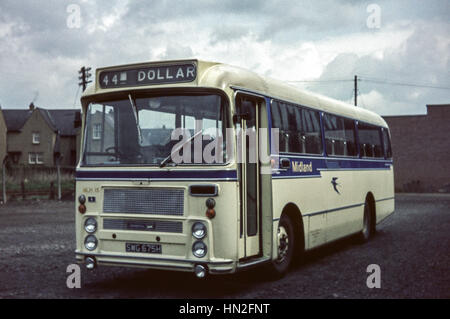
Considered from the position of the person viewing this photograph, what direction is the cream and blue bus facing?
facing the viewer and to the left of the viewer
